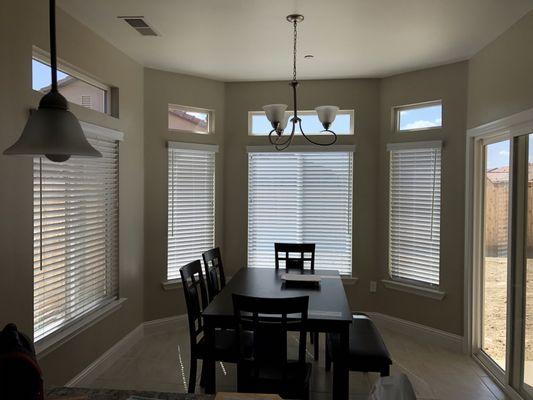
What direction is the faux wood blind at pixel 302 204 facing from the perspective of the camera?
toward the camera

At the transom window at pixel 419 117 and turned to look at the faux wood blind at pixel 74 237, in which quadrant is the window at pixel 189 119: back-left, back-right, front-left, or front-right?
front-right

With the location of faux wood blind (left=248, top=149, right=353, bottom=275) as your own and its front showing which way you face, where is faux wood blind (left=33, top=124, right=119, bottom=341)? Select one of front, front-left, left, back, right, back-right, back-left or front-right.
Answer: front-right

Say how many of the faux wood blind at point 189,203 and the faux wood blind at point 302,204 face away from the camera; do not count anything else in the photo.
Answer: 0

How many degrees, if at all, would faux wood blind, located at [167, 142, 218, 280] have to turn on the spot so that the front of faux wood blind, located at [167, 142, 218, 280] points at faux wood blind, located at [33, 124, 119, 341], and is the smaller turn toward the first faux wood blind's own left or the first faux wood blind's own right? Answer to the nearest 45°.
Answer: approximately 90° to the first faux wood blind's own right

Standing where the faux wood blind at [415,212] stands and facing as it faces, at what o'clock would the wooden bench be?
The wooden bench is roughly at 11 o'clock from the faux wood blind.

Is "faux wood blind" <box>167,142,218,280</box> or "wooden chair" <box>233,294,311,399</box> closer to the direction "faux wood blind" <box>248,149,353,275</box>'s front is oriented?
the wooden chair

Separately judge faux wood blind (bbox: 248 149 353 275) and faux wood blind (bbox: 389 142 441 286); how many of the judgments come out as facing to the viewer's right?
0

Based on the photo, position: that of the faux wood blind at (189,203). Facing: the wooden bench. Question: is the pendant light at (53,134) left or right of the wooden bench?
right

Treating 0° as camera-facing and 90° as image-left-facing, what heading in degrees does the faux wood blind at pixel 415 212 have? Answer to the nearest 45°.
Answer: approximately 45°

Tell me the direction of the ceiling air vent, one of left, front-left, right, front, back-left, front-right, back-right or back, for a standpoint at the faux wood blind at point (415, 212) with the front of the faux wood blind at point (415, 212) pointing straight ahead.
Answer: front

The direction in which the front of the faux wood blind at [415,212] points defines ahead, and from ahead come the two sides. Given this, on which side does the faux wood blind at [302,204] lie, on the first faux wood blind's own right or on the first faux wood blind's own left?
on the first faux wood blind's own right

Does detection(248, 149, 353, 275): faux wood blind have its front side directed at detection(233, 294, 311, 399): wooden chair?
yes

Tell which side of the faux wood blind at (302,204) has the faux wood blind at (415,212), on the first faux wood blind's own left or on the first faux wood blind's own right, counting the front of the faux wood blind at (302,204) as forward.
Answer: on the first faux wood blind's own left

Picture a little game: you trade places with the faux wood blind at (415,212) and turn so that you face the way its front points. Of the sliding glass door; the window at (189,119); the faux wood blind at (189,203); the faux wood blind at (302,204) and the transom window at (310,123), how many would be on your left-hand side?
1

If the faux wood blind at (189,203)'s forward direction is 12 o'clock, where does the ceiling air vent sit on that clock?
The ceiling air vent is roughly at 2 o'clock from the faux wood blind.

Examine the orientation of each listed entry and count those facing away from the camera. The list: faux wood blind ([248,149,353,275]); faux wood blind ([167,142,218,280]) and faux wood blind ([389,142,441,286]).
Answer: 0

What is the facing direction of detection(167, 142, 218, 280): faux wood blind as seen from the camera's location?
facing the viewer and to the right of the viewer
